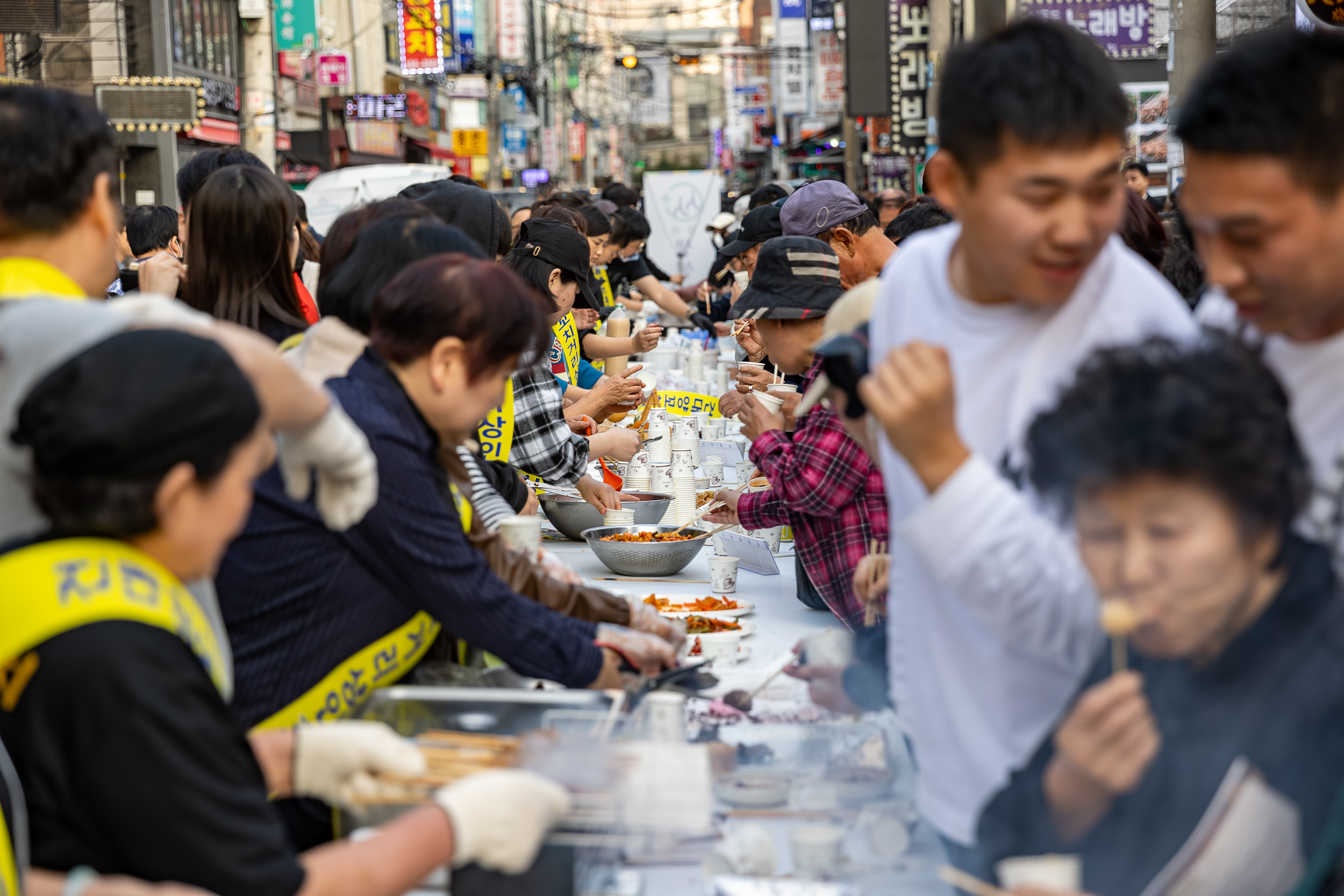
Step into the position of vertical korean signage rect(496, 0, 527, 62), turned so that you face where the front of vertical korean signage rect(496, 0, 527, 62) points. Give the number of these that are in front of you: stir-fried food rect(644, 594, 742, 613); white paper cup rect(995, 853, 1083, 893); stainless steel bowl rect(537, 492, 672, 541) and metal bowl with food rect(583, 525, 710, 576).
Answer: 4

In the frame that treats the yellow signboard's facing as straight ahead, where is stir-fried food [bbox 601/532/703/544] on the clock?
The stir-fried food is roughly at 12 o'clock from the yellow signboard.

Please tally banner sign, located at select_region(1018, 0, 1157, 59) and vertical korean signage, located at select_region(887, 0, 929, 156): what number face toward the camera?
2

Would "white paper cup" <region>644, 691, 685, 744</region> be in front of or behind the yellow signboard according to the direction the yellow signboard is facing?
in front

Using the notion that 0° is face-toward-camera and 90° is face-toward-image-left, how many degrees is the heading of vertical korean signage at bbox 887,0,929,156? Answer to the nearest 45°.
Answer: approximately 0°

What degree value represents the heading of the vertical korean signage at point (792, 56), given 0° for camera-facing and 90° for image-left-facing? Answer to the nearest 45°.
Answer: approximately 0°

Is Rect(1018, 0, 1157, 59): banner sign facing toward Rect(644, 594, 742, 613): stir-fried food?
yes

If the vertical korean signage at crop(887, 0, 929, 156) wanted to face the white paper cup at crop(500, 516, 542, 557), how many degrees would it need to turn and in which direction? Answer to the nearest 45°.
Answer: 0° — it already faces it
